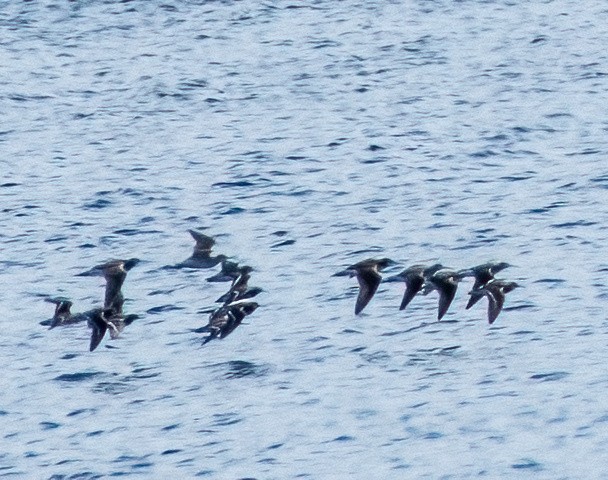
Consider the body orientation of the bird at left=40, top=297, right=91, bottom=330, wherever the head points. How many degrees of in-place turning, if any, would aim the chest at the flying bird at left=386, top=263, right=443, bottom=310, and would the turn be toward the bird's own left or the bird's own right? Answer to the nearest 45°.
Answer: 0° — it already faces it

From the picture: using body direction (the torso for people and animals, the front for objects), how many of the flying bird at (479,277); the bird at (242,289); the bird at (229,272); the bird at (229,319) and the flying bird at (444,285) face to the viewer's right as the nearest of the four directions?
5

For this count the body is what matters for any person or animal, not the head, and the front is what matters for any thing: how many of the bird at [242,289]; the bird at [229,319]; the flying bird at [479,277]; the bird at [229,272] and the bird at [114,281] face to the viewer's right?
5

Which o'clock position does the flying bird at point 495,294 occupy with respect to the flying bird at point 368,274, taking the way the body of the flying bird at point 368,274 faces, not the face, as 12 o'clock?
the flying bird at point 495,294 is roughly at 12 o'clock from the flying bird at point 368,274.

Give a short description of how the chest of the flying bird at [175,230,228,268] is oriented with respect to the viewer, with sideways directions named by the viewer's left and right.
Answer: facing to the right of the viewer

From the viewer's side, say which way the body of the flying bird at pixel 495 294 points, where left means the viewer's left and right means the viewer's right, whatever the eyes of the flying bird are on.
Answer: facing to the right of the viewer

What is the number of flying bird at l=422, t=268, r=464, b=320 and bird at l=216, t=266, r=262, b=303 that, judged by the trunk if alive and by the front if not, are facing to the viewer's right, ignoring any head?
2

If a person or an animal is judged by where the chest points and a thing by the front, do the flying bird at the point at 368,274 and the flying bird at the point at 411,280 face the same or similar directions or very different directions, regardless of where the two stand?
same or similar directions

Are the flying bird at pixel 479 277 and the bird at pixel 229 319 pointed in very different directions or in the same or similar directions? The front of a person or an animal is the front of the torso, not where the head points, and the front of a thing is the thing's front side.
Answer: same or similar directions

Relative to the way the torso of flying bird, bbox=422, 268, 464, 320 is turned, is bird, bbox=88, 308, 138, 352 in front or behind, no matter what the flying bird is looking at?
behind

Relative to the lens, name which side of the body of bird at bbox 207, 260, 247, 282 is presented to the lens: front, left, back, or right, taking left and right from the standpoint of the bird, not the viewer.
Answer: right

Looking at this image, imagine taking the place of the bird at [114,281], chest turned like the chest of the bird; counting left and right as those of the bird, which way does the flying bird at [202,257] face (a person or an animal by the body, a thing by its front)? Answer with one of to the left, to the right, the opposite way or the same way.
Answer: the same way

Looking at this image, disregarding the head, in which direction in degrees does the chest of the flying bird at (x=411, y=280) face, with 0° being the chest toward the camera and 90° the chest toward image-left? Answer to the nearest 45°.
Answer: approximately 270°

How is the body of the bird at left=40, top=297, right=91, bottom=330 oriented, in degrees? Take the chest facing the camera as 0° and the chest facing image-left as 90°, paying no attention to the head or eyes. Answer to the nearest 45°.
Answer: approximately 270°

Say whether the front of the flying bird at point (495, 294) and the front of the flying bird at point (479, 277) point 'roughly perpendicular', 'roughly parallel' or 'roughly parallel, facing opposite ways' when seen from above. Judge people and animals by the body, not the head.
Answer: roughly parallel

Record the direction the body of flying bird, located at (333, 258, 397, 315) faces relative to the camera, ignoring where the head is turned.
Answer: to the viewer's right

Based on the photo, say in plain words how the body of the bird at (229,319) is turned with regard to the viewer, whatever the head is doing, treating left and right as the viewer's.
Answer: facing to the right of the viewer

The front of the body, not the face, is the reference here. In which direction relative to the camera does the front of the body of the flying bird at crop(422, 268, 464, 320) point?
to the viewer's right

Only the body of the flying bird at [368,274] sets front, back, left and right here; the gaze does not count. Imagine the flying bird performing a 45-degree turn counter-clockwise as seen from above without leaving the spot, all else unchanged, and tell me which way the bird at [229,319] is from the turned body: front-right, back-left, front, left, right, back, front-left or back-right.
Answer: back-left
